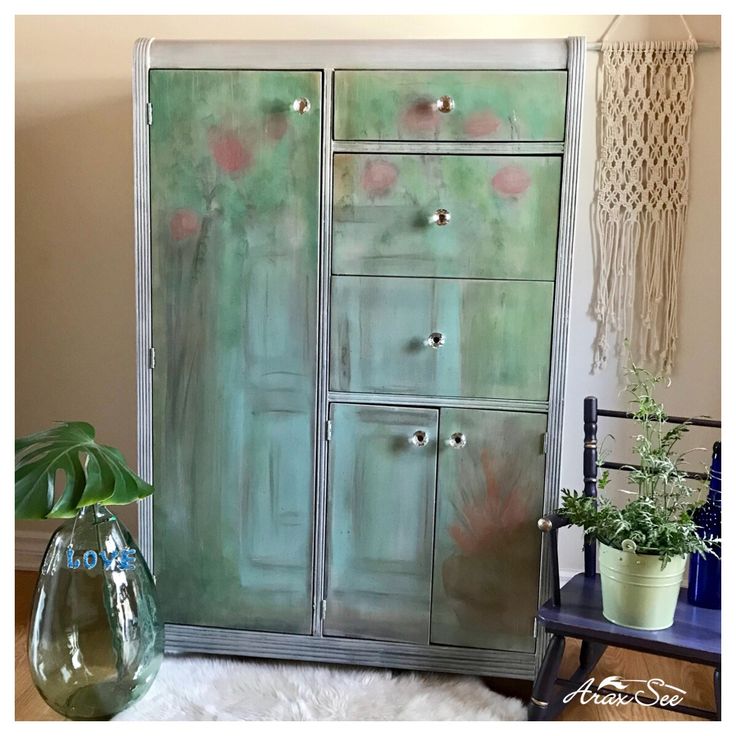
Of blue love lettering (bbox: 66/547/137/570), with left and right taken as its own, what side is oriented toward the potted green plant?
left

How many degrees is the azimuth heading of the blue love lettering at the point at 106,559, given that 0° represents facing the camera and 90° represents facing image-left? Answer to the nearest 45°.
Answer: approximately 0°

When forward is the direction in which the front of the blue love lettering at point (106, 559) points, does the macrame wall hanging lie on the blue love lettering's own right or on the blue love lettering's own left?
on the blue love lettering's own left

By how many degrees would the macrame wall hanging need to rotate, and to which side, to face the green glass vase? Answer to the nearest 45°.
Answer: approximately 45° to its right

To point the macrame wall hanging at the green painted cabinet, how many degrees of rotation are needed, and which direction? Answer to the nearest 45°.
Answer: approximately 45° to its right
